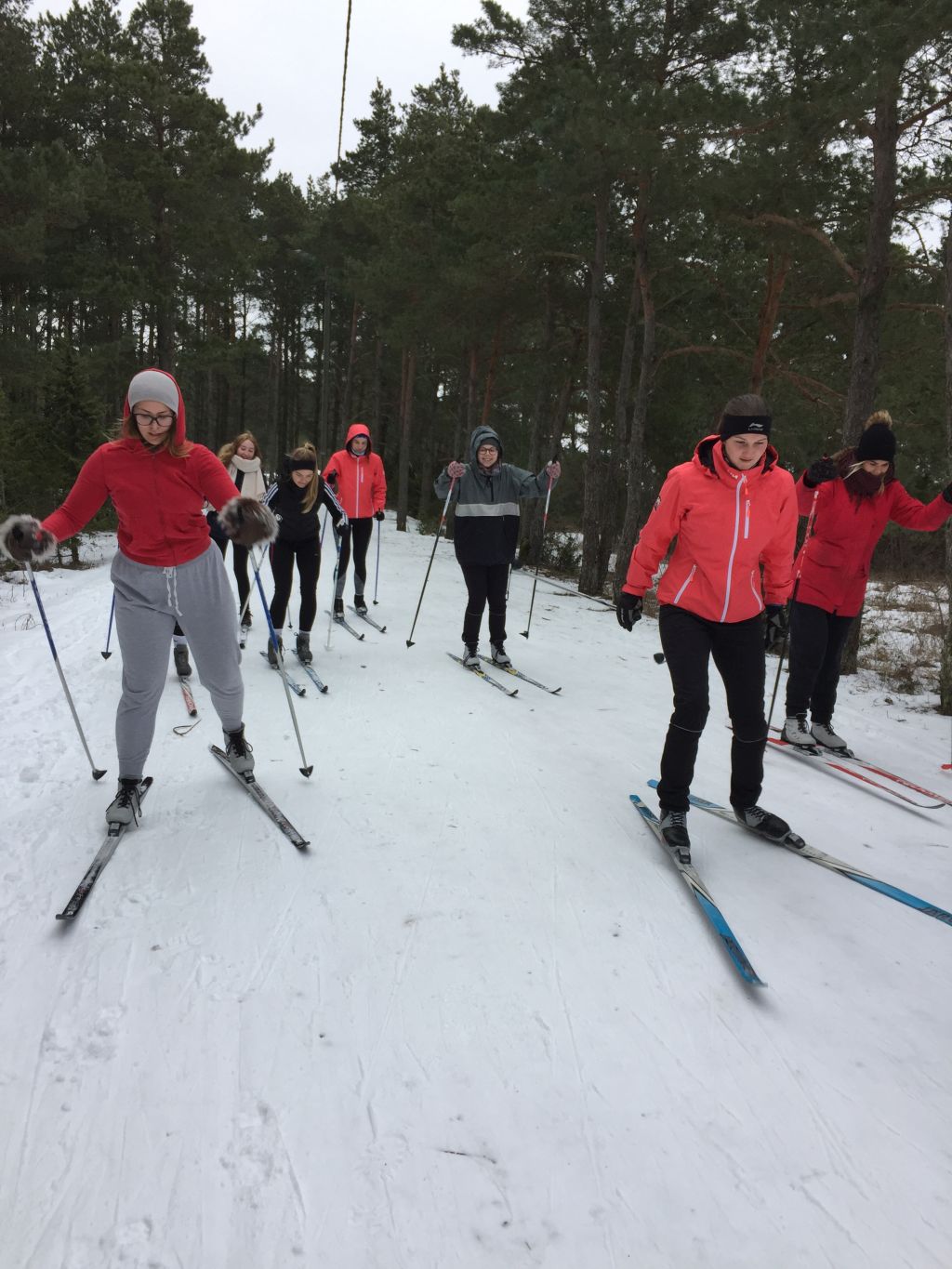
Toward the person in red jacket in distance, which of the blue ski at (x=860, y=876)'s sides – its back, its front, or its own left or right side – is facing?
back

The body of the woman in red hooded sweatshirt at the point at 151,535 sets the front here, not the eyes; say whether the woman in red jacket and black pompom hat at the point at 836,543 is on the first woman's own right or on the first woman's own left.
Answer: on the first woman's own left

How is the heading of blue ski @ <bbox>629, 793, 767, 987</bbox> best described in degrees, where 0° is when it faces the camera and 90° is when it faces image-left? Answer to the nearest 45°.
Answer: approximately 315°

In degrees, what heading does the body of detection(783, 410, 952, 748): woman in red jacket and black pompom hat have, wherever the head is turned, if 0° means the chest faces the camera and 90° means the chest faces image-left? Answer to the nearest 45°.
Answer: approximately 315°

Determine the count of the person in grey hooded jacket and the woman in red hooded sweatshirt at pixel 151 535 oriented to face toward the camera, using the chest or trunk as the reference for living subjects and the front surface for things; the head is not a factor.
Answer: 2

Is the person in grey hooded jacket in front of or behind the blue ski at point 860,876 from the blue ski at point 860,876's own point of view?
behind

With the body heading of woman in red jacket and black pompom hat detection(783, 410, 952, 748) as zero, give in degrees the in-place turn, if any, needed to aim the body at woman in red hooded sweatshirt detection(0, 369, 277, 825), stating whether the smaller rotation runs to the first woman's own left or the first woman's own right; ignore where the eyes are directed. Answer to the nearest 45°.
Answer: approximately 90° to the first woman's own right
